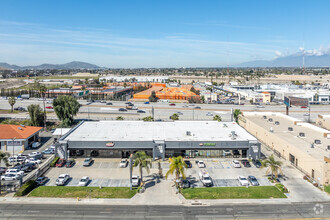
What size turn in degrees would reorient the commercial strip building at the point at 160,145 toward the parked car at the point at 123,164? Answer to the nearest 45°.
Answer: approximately 45° to its right

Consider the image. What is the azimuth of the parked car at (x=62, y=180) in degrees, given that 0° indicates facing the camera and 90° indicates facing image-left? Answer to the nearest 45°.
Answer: approximately 45°

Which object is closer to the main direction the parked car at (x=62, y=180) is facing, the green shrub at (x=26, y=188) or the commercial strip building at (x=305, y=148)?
the green shrub

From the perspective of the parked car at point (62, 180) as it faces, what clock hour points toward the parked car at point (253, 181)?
the parked car at point (253, 181) is roughly at 8 o'clock from the parked car at point (62, 180).

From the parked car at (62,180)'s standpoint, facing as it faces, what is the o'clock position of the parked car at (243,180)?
the parked car at (243,180) is roughly at 8 o'clock from the parked car at (62,180).

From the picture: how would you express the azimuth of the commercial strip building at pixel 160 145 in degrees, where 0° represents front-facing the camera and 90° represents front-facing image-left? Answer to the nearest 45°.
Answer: approximately 0°

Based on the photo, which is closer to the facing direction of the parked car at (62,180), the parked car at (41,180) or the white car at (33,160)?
the parked car

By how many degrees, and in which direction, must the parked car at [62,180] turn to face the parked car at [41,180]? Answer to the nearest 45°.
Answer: approximately 90° to its right

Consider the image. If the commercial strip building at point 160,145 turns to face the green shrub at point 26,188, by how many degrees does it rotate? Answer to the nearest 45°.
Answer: approximately 45° to its right
